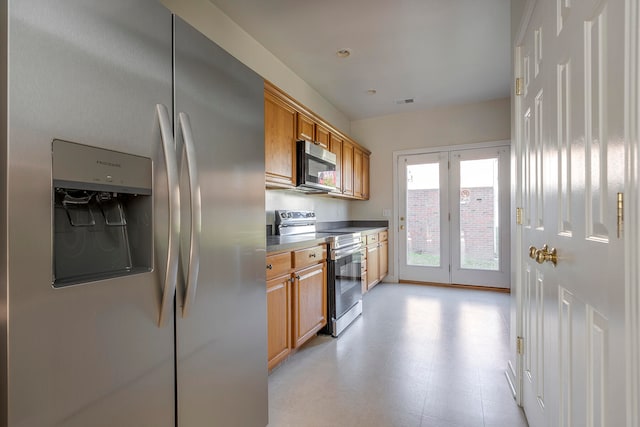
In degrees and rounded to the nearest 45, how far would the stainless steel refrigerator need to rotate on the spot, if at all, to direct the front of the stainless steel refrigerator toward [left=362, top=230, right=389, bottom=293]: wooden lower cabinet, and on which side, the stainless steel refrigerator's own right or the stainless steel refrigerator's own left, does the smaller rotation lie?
approximately 90° to the stainless steel refrigerator's own left

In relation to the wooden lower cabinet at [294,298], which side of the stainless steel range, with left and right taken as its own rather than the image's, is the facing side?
right

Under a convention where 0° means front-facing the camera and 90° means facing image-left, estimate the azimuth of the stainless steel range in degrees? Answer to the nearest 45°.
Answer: approximately 315°

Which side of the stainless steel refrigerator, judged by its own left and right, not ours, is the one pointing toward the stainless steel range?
left

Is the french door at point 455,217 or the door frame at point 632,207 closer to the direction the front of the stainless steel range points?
the door frame

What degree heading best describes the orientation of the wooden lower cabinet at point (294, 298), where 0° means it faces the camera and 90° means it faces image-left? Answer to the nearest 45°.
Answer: approximately 315°

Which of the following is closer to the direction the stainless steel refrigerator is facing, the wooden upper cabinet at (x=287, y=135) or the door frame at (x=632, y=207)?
the door frame
